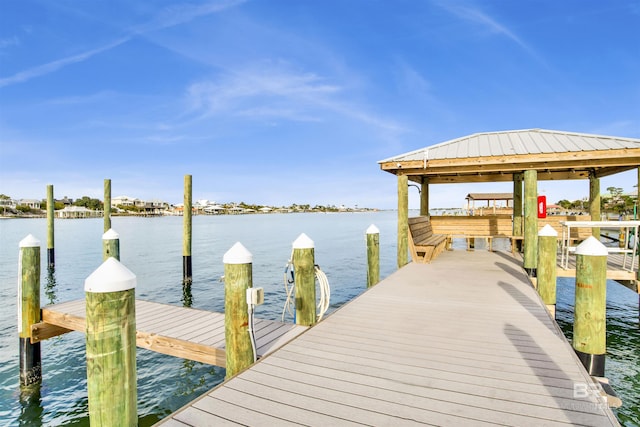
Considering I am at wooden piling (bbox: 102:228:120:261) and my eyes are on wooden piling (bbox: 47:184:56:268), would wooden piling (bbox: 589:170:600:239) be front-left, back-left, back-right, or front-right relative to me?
back-right

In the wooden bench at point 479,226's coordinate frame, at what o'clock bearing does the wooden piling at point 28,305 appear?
The wooden piling is roughly at 1 o'clock from the wooden bench.

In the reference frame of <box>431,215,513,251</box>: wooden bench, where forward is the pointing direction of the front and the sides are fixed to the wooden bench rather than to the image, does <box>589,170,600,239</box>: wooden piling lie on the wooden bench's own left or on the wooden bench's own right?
on the wooden bench's own left

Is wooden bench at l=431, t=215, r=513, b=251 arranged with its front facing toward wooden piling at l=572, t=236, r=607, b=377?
yes

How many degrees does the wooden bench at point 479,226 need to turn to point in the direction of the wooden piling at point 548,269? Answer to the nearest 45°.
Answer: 0° — it already faces it

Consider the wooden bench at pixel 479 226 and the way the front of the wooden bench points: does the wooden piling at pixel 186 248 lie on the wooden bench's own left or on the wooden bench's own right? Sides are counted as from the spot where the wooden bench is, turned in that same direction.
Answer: on the wooden bench's own right

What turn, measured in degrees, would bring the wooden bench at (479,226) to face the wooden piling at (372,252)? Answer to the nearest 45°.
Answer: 0° — it already faces it

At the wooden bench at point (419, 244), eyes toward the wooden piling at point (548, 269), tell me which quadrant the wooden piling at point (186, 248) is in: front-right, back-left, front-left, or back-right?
back-right

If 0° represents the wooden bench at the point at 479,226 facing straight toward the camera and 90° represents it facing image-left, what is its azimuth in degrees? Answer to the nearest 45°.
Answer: approximately 0°
